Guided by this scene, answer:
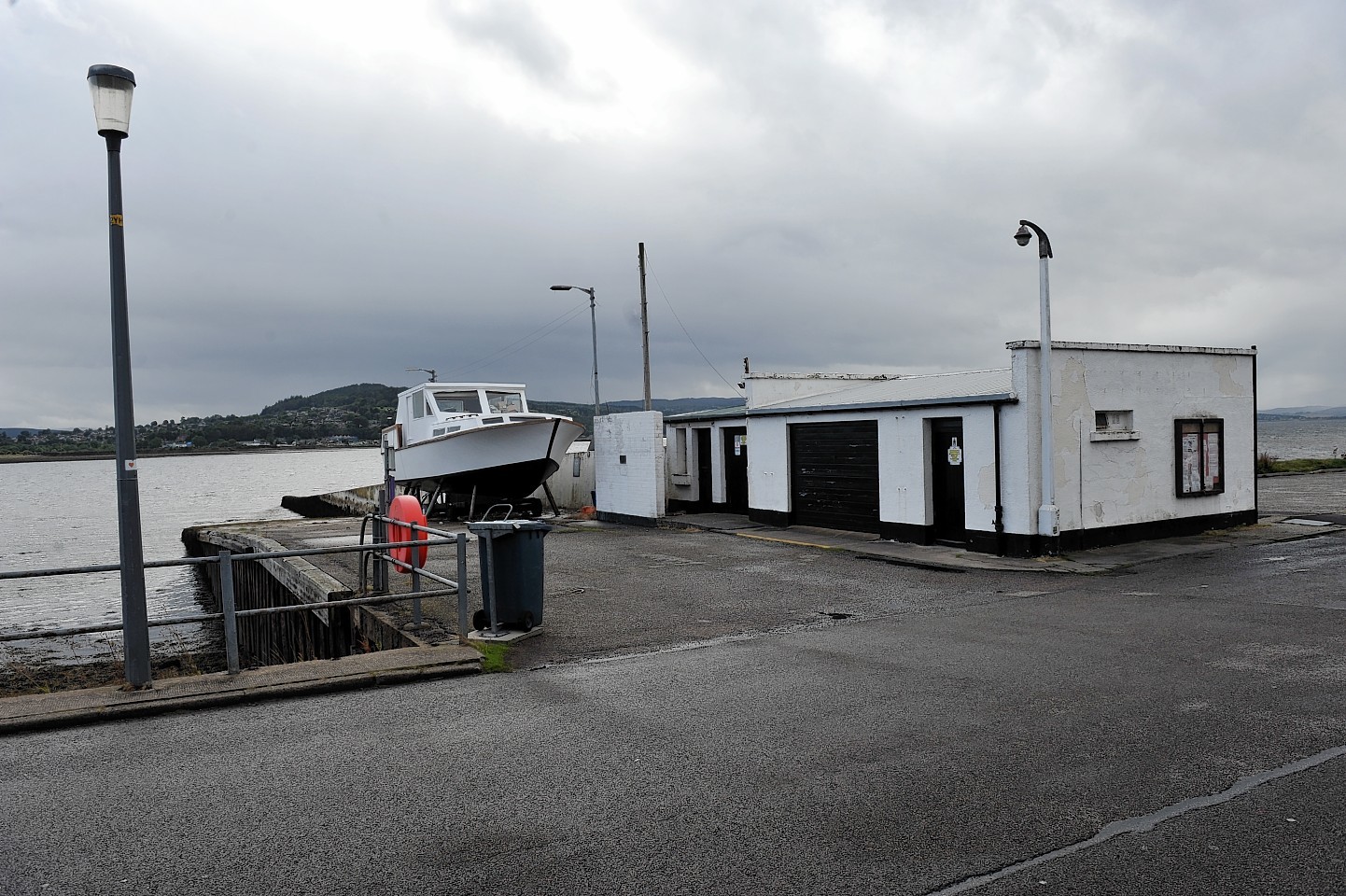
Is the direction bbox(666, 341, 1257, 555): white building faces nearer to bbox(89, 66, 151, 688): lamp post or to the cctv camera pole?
the lamp post

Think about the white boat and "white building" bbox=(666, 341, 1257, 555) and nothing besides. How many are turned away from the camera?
0

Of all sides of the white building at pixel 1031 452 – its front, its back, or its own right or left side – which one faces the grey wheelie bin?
front

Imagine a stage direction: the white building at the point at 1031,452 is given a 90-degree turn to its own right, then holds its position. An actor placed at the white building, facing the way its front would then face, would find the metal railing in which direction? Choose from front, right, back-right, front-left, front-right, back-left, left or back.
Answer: left

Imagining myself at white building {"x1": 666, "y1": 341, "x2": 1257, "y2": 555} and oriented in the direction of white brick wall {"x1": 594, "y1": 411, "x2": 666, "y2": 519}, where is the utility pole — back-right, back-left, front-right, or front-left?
front-right

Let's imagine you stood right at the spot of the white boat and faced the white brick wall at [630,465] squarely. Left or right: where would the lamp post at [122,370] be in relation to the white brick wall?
right

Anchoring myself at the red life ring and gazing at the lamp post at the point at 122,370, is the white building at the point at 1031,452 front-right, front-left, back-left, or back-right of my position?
back-left

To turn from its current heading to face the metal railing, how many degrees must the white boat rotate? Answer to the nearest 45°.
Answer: approximately 45° to its right

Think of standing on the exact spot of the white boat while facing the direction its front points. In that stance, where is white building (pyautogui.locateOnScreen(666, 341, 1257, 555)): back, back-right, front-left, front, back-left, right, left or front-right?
front

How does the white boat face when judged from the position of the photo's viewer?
facing the viewer and to the right of the viewer

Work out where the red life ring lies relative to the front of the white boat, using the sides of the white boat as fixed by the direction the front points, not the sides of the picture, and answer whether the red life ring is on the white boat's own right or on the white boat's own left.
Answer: on the white boat's own right

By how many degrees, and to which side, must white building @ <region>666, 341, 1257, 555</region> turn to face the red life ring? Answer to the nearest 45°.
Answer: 0° — it already faces it

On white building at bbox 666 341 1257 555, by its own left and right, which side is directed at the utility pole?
right

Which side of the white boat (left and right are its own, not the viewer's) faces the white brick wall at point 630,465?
front

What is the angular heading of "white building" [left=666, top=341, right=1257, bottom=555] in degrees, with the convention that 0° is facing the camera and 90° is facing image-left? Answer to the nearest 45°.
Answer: approximately 45°

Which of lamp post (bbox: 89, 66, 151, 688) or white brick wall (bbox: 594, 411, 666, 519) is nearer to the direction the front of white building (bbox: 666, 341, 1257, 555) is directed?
the lamp post
